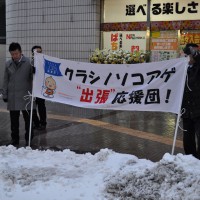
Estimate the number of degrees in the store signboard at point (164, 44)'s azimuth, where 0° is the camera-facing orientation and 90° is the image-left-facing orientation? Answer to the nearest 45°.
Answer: approximately 0°

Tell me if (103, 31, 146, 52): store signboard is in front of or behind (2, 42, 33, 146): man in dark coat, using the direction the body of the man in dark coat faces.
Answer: behind

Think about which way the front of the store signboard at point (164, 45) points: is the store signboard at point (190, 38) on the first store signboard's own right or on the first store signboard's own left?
on the first store signboard's own left

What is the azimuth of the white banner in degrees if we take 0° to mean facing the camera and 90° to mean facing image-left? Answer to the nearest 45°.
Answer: approximately 0°

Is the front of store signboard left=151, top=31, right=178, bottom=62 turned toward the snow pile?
yes

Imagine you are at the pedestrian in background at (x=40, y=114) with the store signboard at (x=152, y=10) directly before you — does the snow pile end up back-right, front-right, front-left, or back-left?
back-right
